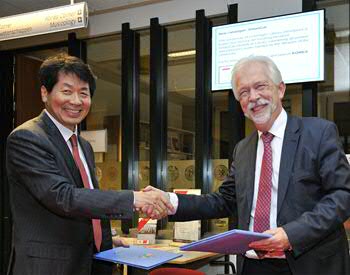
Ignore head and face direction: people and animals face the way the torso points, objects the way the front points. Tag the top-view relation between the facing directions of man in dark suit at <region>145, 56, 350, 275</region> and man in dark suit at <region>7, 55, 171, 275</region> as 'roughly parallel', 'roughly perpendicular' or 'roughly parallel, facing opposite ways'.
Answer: roughly perpendicular

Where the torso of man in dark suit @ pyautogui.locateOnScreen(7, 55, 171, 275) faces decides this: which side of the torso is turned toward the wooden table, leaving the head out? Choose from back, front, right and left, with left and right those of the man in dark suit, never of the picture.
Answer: left

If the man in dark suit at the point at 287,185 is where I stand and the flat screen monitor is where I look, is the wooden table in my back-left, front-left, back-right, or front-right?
front-left

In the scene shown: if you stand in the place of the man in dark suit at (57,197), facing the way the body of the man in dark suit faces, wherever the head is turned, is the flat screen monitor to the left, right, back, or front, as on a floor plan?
left

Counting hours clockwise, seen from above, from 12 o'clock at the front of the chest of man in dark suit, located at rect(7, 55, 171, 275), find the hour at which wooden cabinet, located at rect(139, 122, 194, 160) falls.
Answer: The wooden cabinet is roughly at 8 o'clock from the man in dark suit.

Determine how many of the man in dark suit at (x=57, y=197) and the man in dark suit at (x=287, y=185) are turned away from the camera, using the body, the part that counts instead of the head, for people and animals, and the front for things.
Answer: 0

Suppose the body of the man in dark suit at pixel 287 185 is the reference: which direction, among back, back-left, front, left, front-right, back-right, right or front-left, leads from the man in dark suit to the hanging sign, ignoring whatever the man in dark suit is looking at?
right

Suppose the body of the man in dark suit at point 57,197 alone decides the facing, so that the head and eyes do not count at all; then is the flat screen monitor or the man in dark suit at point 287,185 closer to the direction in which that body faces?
the man in dark suit

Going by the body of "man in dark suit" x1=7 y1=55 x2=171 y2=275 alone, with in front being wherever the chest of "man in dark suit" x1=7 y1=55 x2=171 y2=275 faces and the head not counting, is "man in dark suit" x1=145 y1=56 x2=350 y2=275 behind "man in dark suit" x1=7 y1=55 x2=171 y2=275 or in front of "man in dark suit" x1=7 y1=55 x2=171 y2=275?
in front

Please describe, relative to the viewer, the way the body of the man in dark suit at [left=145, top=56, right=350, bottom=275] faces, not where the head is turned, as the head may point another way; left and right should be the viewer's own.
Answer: facing the viewer and to the left of the viewer

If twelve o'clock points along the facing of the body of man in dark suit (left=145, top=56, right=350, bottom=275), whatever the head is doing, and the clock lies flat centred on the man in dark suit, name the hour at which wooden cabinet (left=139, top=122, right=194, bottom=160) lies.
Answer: The wooden cabinet is roughly at 4 o'clock from the man in dark suit.
